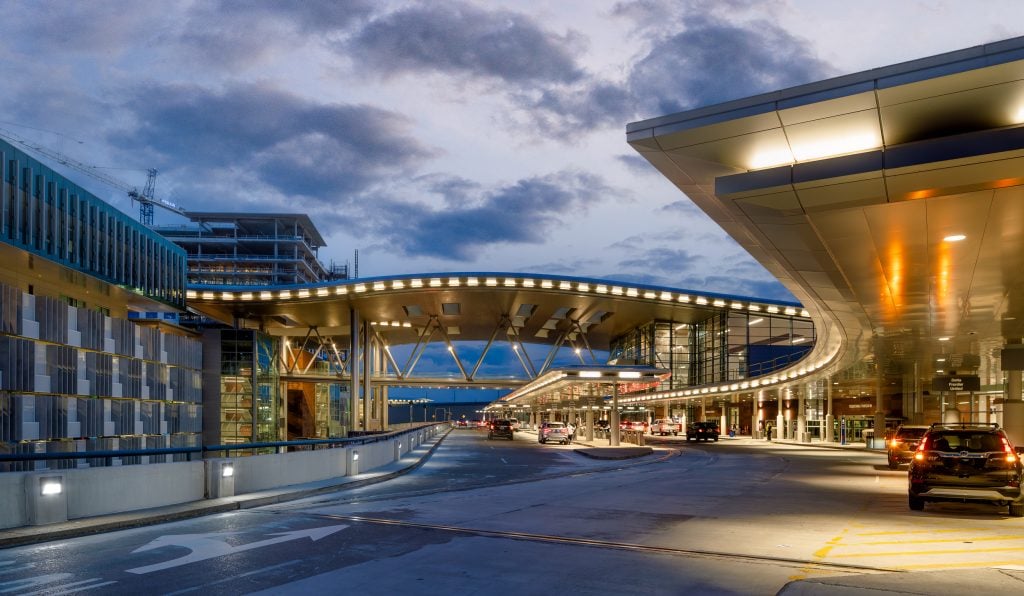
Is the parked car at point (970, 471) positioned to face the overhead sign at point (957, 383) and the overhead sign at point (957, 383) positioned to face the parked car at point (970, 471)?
yes

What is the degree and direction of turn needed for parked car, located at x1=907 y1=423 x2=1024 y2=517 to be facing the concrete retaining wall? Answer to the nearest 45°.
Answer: approximately 135° to its left

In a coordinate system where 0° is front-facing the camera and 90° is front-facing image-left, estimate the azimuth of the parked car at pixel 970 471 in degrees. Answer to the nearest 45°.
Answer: approximately 180°

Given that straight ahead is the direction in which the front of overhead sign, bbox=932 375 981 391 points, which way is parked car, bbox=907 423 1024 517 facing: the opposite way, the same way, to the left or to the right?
the opposite way

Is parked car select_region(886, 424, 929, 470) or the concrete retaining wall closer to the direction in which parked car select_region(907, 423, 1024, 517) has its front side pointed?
the parked car

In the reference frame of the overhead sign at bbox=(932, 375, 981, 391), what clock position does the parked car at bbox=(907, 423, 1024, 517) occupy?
The parked car is roughly at 12 o'clock from the overhead sign.

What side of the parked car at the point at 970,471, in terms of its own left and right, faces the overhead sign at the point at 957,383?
front

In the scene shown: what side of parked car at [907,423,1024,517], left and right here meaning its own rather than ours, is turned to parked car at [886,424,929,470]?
front

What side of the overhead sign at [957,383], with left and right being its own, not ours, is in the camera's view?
front

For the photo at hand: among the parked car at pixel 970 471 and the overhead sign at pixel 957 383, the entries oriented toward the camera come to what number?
1

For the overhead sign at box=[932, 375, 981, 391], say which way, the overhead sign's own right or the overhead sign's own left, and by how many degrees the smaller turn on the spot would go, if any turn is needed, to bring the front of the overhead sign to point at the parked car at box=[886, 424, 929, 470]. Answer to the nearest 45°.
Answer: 0° — it already faces it
